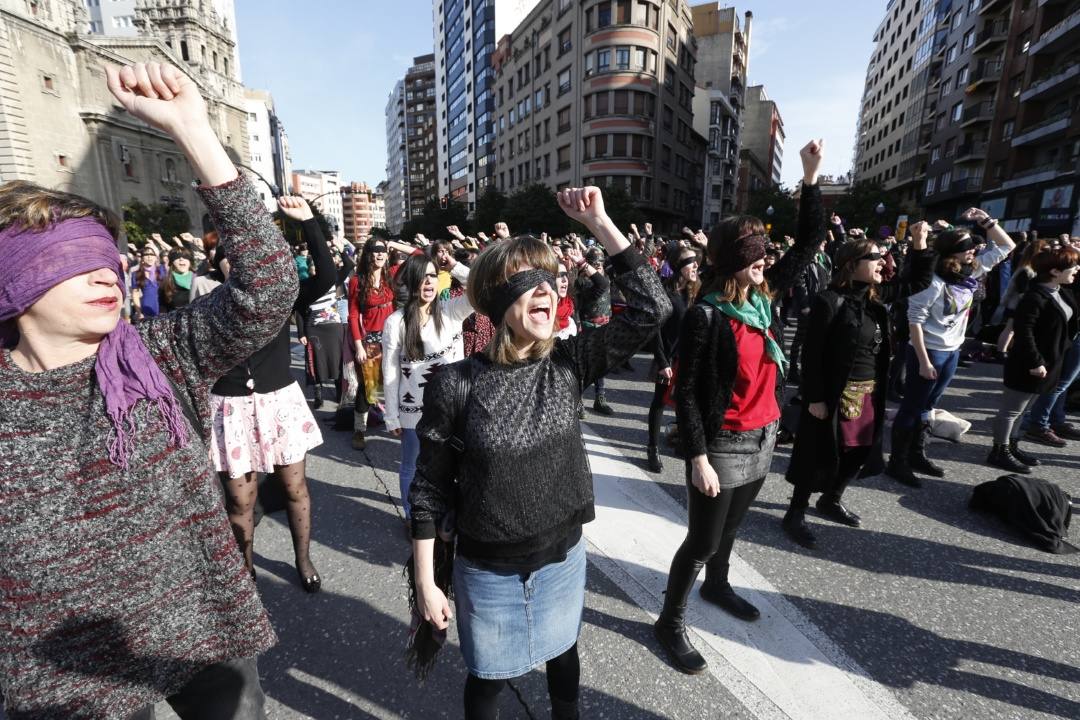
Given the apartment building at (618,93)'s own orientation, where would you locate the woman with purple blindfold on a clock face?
The woman with purple blindfold is roughly at 12 o'clock from the apartment building.

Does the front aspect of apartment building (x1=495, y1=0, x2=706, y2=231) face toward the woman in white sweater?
yes

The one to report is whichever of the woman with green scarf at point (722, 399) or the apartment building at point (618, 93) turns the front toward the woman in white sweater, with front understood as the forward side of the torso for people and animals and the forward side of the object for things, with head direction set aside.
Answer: the apartment building

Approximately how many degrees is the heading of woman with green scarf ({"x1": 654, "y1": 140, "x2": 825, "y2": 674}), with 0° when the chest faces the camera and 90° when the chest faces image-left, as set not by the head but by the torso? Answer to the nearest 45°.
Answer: approximately 315°

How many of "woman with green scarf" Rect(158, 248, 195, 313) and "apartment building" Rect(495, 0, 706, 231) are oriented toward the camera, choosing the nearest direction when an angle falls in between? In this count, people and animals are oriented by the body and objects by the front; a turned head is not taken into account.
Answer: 2

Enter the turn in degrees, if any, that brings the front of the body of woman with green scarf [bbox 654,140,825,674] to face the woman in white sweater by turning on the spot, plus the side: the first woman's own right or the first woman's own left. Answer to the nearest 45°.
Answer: approximately 135° to the first woman's own right

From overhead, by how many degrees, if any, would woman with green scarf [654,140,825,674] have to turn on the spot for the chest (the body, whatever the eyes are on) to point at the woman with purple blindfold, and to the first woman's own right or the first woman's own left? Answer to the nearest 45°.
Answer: approximately 90° to the first woman's own right

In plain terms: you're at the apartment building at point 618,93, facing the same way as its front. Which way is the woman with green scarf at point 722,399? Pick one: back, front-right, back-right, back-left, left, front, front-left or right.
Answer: front

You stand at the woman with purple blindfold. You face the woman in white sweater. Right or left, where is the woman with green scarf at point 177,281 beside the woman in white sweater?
left

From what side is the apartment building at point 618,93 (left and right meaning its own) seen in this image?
front

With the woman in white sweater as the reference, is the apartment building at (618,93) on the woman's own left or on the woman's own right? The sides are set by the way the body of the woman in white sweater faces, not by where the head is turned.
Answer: on the woman's own left

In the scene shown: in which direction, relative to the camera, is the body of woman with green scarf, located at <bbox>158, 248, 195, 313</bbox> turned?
toward the camera
